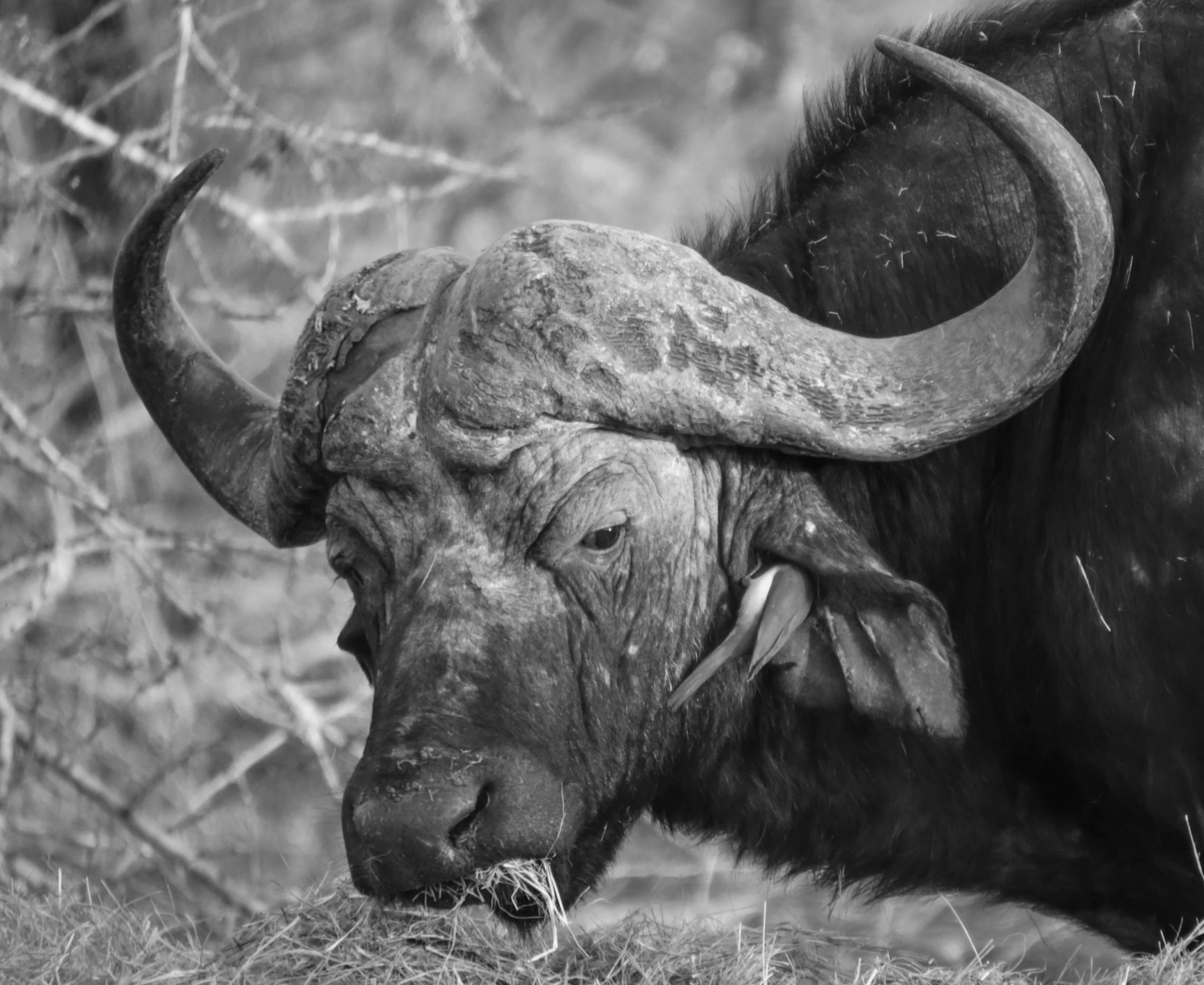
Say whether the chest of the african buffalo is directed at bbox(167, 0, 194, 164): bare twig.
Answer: no

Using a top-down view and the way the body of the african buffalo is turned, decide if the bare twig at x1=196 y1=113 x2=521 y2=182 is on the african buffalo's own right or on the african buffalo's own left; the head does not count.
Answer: on the african buffalo's own right

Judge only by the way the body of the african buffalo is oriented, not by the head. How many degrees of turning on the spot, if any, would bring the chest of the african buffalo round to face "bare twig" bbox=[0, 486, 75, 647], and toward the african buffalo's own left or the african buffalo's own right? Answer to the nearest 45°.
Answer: approximately 90° to the african buffalo's own right

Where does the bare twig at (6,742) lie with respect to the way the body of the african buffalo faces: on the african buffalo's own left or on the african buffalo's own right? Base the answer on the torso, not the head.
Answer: on the african buffalo's own right

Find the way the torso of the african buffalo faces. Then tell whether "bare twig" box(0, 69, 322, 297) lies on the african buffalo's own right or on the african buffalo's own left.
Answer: on the african buffalo's own right

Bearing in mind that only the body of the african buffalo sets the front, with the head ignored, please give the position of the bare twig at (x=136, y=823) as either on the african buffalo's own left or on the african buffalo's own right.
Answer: on the african buffalo's own right

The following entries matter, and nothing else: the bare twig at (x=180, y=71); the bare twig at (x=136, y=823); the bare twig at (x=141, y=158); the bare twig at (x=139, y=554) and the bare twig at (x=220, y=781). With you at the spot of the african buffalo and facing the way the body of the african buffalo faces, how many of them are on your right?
5

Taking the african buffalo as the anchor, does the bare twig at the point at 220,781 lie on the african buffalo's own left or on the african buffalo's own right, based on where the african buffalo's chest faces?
on the african buffalo's own right

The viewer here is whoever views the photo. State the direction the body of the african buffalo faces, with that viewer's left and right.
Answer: facing the viewer and to the left of the viewer

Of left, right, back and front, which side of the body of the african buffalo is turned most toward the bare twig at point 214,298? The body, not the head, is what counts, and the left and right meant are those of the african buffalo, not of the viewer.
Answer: right

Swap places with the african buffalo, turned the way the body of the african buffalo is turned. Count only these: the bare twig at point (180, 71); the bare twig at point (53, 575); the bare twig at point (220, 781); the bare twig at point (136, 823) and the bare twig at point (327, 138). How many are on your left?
0

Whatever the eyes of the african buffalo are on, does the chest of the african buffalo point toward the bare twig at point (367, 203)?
no
